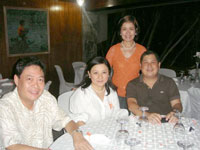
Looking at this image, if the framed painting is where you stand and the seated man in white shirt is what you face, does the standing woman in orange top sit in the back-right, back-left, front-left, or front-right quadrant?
front-left

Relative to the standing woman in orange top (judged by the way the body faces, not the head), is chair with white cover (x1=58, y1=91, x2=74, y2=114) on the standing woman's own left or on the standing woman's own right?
on the standing woman's own right

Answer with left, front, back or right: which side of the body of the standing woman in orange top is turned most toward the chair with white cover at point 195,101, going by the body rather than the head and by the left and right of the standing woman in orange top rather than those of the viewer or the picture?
left

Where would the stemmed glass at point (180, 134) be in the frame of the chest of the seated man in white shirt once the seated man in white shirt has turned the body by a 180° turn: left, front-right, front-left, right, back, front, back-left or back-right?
back-right

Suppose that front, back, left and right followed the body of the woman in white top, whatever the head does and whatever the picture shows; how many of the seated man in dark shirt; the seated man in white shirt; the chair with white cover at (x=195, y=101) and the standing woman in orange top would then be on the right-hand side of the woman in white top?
1

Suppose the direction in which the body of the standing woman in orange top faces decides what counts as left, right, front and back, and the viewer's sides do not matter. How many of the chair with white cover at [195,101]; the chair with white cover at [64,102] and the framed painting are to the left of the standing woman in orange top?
1

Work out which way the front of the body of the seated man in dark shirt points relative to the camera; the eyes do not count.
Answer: toward the camera

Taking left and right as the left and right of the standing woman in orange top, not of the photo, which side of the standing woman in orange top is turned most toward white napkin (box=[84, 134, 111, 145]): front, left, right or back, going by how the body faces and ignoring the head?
front

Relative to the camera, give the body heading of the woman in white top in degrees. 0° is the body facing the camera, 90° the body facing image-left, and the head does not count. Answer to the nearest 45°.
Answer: approximately 315°

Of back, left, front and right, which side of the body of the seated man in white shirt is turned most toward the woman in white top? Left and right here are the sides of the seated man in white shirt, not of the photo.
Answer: left

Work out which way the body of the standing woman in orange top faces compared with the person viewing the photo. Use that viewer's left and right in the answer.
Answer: facing the viewer

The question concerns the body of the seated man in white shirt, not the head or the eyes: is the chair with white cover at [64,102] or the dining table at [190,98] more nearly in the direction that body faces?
the dining table

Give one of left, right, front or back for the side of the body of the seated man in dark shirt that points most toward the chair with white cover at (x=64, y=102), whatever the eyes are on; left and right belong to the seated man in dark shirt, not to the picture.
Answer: right

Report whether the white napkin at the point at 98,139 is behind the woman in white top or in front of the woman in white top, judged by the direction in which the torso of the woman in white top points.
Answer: in front

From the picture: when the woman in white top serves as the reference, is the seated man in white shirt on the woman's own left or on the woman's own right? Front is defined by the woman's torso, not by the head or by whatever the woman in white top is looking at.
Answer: on the woman's own right

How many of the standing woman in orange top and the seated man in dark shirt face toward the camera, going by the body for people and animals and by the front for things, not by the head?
2
